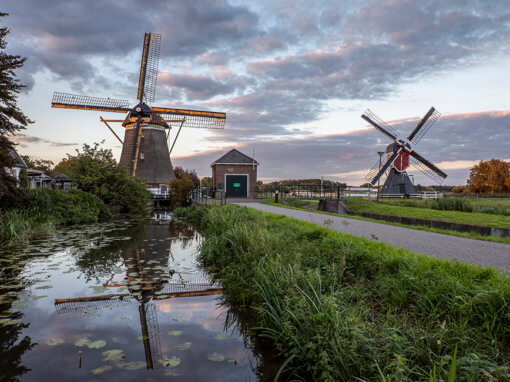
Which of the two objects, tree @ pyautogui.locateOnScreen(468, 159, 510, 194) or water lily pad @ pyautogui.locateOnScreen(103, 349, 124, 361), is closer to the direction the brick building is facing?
the water lily pad

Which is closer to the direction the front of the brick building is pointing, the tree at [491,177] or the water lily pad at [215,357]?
the water lily pad

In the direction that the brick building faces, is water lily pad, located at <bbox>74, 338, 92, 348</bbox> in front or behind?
in front

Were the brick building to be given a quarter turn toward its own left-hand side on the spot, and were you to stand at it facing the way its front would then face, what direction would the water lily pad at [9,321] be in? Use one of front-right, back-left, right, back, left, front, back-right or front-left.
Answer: right

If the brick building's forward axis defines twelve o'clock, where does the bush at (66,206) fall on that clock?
The bush is roughly at 1 o'clock from the brick building.

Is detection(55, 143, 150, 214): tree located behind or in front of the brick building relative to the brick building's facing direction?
in front

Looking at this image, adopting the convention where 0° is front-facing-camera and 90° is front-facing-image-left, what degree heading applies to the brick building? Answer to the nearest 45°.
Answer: approximately 0°

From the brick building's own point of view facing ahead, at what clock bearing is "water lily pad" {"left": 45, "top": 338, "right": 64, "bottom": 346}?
The water lily pad is roughly at 12 o'clock from the brick building.

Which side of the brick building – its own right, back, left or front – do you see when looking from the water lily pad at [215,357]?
front

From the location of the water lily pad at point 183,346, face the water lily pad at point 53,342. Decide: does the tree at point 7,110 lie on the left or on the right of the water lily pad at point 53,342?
right

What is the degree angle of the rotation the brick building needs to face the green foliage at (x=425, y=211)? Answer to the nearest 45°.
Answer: approximately 45° to its left

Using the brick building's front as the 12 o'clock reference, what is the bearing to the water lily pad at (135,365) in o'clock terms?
The water lily pad is roughly at 12 o'clock from the brick building.

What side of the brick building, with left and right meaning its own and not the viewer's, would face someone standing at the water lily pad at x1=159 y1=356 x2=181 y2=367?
front

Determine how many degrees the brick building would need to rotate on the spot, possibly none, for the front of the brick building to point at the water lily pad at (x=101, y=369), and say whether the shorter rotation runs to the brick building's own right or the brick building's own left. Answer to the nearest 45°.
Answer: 0° — it already faces it

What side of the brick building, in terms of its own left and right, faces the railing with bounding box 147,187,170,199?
right
